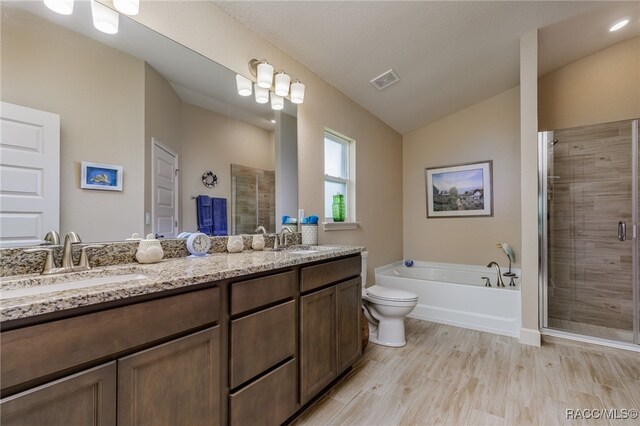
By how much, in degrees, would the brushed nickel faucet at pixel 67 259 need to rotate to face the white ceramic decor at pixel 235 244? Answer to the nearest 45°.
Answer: approximately 45° to its left

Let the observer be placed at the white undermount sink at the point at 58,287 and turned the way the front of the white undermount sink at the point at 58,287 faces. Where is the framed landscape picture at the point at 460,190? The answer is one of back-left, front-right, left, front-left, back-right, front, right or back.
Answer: front-left

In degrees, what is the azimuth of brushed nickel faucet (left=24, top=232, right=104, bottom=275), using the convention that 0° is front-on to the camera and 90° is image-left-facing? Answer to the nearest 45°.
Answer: approximately 315°

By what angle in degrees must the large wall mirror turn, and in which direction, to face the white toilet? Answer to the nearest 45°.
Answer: approximately 45° to its left

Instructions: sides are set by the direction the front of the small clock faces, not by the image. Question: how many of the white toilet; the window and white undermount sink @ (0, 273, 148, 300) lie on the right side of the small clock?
1

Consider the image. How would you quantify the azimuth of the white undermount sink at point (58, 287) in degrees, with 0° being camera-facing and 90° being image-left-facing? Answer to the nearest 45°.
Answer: approximately 315°

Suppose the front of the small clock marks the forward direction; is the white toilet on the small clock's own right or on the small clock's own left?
on the small clock's own left
